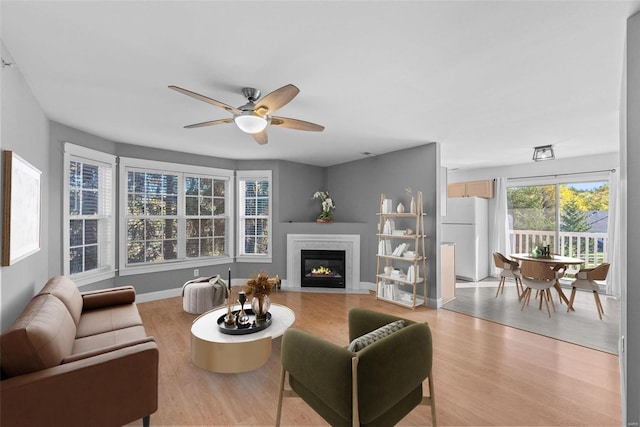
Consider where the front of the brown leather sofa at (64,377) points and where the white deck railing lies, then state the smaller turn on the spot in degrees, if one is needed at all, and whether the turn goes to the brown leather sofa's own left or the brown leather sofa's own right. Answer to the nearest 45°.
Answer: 0° — it already faces it

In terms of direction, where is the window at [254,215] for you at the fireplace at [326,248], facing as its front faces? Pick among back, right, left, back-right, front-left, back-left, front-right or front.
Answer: right

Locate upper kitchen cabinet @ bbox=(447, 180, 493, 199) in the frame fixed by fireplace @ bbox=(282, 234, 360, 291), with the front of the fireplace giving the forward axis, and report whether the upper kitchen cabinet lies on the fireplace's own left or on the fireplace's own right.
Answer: on the fireplace's own left

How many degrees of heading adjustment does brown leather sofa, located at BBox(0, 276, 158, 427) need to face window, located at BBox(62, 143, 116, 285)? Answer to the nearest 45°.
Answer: approximately 90° to its left

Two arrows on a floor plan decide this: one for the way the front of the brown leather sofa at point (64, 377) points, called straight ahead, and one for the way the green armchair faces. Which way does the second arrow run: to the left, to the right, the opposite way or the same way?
to the left

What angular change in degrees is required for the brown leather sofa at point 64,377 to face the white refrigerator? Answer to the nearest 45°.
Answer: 0° — it already faces it

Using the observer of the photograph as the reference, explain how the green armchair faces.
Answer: facing away from the viewer and to the left of the viewer

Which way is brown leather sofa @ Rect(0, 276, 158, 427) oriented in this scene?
to the viewer's right

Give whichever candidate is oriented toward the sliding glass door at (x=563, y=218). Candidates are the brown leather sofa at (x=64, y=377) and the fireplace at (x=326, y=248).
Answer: the brown leather sofa

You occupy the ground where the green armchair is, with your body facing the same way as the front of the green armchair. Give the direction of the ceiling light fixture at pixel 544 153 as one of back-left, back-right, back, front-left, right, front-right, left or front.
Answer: right
